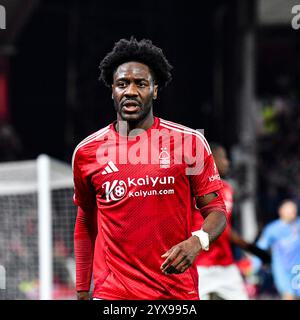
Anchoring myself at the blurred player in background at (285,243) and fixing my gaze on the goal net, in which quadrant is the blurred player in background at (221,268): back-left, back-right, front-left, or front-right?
front-left

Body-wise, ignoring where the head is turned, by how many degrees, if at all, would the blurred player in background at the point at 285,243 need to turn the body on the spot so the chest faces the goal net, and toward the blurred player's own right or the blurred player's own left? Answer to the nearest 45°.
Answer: approximately 45° to the blurred player's own right

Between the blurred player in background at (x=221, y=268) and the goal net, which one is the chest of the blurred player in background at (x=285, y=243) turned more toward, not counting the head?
the blurred player in background

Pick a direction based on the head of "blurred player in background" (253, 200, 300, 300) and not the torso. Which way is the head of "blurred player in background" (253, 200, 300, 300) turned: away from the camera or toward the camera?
toward the camera

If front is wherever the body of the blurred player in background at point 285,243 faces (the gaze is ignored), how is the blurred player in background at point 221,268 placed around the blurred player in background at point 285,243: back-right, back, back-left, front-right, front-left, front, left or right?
front

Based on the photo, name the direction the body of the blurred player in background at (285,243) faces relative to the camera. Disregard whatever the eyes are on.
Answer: toward the camera
